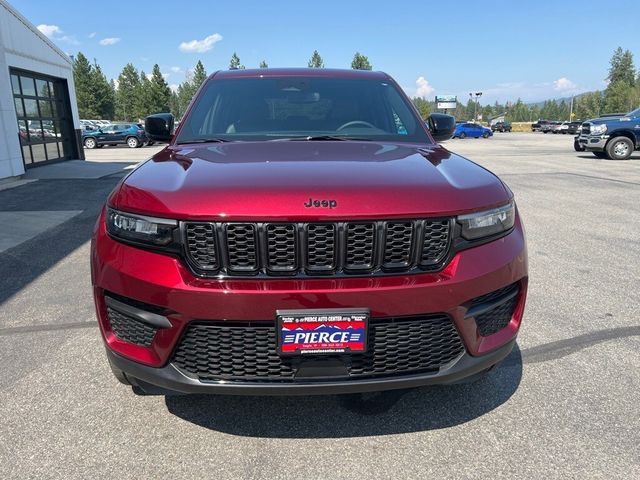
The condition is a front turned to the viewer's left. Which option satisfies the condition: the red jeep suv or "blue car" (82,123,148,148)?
the blue car

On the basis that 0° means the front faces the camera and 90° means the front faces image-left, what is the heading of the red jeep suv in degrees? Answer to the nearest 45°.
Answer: approximately 0°

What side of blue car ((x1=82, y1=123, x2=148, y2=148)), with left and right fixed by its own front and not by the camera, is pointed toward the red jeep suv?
left

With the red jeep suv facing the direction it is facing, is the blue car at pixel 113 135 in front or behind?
behind

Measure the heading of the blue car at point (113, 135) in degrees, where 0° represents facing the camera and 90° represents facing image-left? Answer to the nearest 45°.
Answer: approximately 90°

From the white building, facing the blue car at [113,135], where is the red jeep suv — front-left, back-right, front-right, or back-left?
back-right

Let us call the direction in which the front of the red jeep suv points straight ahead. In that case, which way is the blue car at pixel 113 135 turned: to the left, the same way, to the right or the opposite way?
to the right

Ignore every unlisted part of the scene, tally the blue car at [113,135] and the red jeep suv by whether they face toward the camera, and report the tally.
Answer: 1

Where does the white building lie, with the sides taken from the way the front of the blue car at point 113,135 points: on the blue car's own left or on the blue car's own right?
on the blue car's own left

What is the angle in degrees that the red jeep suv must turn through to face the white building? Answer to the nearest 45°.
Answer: approximately 135° to its right
